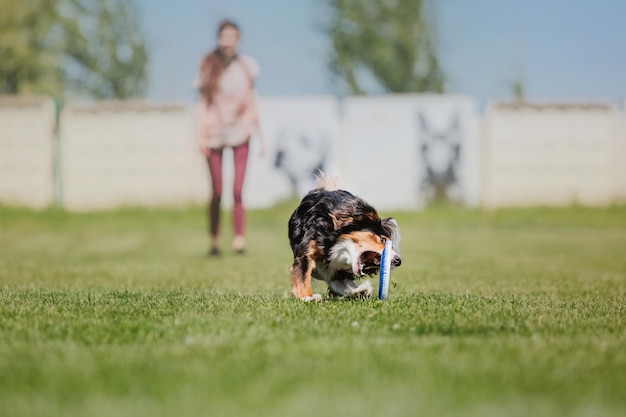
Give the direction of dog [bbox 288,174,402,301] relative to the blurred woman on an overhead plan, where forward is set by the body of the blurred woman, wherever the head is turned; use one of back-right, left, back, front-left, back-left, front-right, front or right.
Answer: front

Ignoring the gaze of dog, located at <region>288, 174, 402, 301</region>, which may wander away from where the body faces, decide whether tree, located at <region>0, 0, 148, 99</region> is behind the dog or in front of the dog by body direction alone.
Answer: behind

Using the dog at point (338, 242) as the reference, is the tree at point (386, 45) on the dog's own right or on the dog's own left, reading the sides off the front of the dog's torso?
on the dog's own left

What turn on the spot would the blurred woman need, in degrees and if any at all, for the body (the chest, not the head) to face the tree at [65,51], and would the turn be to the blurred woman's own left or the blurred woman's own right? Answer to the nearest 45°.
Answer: approximately 180°

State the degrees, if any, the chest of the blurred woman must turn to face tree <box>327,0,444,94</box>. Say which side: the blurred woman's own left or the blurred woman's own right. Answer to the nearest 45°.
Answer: approximately 180°

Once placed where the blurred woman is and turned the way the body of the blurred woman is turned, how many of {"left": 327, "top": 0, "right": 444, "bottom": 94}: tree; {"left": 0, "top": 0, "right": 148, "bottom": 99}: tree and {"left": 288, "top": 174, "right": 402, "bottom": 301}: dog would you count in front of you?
1

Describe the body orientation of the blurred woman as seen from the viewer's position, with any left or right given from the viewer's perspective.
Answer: facing the viewer

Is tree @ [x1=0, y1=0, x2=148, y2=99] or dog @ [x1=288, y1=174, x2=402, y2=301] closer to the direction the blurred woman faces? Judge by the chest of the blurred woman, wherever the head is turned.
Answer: the dog

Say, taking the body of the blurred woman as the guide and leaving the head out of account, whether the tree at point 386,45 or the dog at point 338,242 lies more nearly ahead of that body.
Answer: the dog

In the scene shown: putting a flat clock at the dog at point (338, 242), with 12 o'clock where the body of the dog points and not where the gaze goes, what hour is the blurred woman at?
The blurred woman is roughly at 7 o'clock from the dog.

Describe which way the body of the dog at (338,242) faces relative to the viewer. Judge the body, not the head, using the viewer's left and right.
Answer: facing the viewer and to the right of the viewer

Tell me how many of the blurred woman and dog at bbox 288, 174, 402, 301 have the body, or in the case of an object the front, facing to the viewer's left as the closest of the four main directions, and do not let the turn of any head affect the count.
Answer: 0
